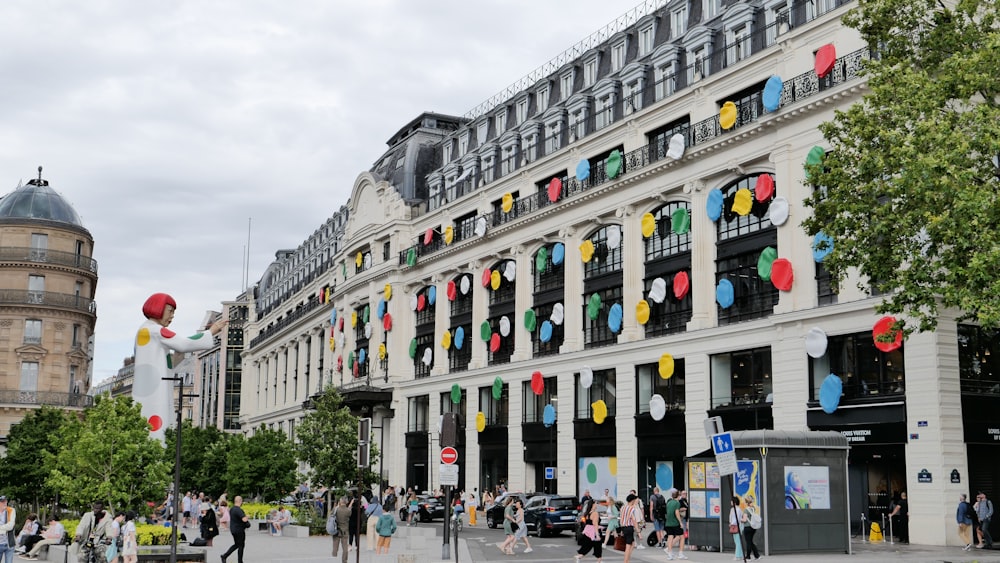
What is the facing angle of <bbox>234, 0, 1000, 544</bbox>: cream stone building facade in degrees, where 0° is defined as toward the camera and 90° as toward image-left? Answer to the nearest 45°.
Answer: approximately 45°

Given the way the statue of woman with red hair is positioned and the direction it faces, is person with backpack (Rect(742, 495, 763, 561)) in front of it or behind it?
in front

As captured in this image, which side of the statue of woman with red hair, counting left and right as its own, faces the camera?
right

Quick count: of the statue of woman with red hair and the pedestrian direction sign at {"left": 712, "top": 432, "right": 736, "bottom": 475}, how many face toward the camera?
1

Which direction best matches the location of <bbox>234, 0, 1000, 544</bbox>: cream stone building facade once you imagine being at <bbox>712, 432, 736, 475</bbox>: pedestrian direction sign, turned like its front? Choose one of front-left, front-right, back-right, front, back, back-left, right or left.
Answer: back

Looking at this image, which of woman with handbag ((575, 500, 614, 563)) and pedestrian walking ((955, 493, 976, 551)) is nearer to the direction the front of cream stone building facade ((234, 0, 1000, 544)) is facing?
the woman with handbag

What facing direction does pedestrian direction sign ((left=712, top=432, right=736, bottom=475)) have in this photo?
toward the camera
